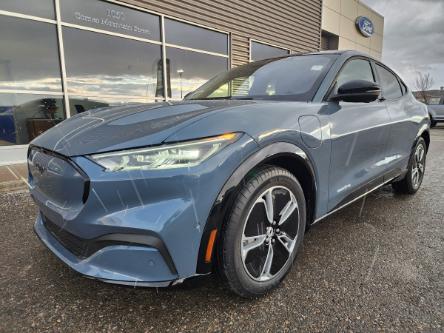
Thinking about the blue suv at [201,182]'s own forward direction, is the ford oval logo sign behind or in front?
behind

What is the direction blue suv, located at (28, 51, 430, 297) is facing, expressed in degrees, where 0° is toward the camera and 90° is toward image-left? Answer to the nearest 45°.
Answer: approximately 45°

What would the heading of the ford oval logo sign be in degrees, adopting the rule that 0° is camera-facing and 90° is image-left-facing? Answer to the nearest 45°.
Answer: approximately 315°

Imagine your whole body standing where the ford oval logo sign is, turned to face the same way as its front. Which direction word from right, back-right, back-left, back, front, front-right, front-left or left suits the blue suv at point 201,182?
front-right
